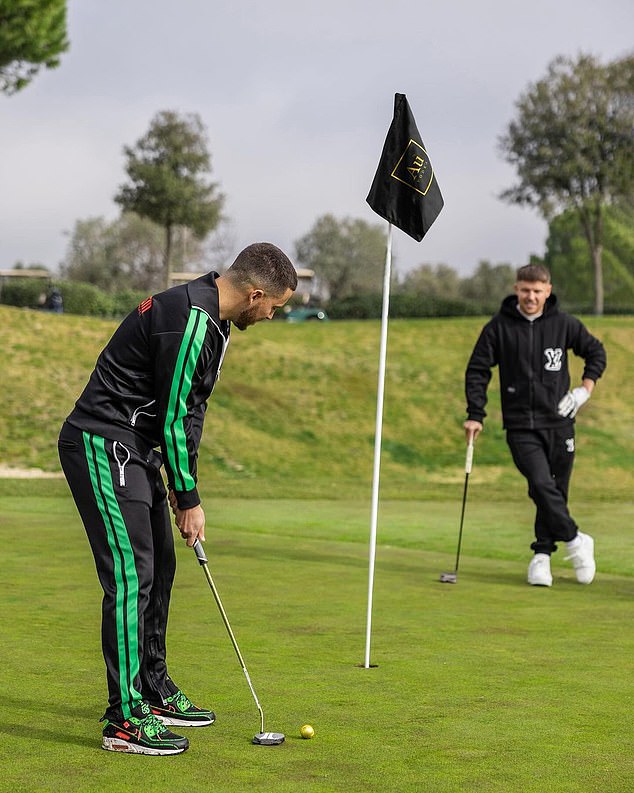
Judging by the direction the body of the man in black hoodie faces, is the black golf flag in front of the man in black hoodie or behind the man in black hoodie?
in front

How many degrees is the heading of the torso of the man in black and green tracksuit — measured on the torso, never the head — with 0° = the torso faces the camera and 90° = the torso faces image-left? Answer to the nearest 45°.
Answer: approximately 270°

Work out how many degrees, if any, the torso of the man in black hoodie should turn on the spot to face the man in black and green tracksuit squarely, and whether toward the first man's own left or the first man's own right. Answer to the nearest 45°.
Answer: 0° — they already face them

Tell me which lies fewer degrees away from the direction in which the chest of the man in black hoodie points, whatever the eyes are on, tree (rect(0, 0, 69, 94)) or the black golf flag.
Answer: the black golf flag

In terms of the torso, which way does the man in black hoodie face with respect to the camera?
toward the camera

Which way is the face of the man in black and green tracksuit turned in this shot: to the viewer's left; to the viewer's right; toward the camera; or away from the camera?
to the viewer's right

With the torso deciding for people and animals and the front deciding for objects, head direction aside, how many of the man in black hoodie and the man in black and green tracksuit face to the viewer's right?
1

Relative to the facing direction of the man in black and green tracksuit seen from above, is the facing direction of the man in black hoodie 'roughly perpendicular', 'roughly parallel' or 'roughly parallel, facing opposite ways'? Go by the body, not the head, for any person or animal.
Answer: roughly perpendicular

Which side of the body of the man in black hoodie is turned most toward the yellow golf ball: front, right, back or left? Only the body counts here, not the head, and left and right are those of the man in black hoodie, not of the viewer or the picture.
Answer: front

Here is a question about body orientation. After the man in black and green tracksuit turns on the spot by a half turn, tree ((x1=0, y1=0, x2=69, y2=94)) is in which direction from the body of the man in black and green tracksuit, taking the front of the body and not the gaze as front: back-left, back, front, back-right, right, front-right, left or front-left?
right
